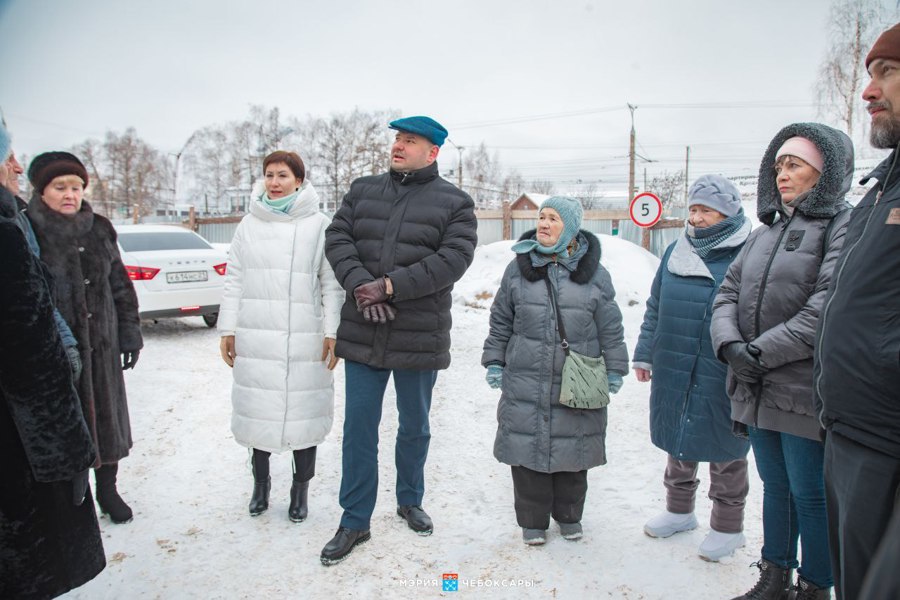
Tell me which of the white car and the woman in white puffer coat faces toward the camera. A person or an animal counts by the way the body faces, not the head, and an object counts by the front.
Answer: the woman in white puffer coat

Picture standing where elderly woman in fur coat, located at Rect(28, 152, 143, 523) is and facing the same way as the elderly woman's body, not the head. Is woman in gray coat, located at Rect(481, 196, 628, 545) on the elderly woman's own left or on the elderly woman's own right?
on the elderly woman's own left

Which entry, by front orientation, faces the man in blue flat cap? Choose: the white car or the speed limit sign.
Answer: the speed limit sign

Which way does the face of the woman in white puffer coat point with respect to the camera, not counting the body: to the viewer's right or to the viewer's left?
to the viewer's left

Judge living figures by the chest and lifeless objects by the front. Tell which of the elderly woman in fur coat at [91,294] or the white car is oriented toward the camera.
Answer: the elderly woman in fur coat

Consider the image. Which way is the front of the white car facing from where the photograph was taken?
facing away from the viewer and to the left of the viewer

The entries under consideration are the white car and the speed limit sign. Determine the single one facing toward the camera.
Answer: the speed limit sign

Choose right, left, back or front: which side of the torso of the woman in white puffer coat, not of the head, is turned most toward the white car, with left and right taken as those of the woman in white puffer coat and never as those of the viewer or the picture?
back

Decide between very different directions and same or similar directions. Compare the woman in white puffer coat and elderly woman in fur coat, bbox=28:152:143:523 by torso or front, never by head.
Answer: same or similar directions

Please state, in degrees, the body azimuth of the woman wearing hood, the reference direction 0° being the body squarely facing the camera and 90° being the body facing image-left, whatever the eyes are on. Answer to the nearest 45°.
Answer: approximately 45°

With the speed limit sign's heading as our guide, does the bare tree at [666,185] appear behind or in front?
behind

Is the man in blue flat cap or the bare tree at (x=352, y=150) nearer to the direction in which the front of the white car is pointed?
the bare tree

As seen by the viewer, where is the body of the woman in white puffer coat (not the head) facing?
toward the camera

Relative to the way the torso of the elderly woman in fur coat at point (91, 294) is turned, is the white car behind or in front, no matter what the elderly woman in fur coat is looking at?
behind

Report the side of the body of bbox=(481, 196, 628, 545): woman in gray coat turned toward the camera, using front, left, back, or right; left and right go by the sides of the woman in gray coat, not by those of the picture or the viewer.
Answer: front

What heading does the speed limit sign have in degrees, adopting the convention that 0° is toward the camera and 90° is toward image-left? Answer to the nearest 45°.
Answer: approximately 0°

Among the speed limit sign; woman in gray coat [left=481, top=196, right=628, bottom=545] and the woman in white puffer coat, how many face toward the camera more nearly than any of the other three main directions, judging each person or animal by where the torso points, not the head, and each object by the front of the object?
3

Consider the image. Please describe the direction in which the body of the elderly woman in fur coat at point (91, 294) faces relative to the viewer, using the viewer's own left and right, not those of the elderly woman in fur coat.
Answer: facing the viewer

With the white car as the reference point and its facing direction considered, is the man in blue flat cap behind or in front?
behind
